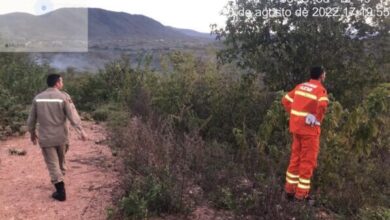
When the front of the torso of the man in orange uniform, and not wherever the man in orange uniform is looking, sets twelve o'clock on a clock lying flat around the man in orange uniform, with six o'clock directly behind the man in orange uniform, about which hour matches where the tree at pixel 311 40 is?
The tree is roughly at 12 o'clock from the man in orange uniform.

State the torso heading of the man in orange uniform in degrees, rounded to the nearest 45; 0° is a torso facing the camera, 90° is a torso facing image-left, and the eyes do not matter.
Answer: approximately 180°
